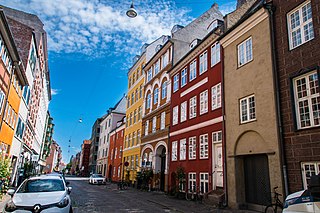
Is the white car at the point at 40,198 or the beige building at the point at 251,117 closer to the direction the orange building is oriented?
the beige building

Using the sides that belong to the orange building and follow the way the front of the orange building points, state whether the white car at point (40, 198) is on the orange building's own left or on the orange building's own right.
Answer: on the orange building's own right

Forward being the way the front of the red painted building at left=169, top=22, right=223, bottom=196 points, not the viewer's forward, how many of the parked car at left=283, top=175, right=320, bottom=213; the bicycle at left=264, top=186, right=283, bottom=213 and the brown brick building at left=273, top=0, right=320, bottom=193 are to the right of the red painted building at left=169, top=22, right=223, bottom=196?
0

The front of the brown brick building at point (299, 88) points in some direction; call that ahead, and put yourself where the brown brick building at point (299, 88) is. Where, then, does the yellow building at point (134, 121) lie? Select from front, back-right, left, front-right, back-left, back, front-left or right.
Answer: right

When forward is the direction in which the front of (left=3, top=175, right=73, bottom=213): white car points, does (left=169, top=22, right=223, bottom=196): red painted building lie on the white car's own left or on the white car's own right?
on the white car's own left

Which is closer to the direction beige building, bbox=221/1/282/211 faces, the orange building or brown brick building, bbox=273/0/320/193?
the orange building

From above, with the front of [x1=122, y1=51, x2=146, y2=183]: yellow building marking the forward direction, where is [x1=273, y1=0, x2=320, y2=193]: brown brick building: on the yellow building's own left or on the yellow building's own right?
on the yellow building's own left

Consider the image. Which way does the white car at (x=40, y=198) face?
toward the camera

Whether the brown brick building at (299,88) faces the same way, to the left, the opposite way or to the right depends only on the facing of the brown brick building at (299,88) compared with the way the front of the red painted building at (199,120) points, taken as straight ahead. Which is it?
the same way

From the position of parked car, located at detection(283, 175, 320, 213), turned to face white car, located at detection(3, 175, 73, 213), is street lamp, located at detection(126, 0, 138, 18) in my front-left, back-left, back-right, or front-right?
front-right

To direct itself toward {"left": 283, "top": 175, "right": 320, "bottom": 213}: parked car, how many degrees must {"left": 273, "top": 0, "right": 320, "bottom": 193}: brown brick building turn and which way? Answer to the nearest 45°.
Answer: approximately 45° to its left

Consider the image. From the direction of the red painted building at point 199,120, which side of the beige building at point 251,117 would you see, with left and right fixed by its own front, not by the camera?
right

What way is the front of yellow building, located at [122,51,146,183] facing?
to the viewer's left

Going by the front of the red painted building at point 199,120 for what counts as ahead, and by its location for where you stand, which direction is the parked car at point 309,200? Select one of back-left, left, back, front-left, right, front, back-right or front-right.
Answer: front-left

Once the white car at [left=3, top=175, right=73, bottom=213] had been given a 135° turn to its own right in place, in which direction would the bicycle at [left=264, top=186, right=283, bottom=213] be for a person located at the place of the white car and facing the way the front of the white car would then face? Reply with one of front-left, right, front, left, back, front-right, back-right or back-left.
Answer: back-right

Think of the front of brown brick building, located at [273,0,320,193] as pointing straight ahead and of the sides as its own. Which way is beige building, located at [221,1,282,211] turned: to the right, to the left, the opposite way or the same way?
the same way

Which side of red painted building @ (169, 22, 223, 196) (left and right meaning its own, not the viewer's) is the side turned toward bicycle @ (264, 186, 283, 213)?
left

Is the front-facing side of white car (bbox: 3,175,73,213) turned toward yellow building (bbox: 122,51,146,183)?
no

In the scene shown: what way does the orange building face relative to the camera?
to the viewer's right

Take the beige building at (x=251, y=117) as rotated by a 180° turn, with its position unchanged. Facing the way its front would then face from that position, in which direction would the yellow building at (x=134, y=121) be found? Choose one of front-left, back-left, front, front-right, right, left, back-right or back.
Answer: left
